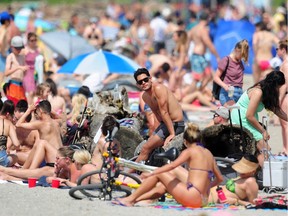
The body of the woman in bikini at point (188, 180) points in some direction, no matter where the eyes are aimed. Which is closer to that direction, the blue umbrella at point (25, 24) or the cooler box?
the blue umbrella

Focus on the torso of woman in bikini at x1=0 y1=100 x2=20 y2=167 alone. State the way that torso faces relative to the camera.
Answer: away from the camera

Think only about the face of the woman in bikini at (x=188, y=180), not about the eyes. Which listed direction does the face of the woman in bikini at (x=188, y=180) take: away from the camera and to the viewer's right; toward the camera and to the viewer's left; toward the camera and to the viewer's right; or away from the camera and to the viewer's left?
away from the camera and to the viewer's left

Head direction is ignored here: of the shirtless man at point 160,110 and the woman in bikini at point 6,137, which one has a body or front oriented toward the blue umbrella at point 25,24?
the woman in bikini

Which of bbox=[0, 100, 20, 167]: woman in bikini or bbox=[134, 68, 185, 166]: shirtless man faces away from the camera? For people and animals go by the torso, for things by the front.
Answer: the woman in bikini

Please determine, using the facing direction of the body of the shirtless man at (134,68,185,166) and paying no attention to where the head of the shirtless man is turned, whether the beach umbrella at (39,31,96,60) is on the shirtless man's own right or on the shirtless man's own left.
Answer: on the shirtless man's own right
